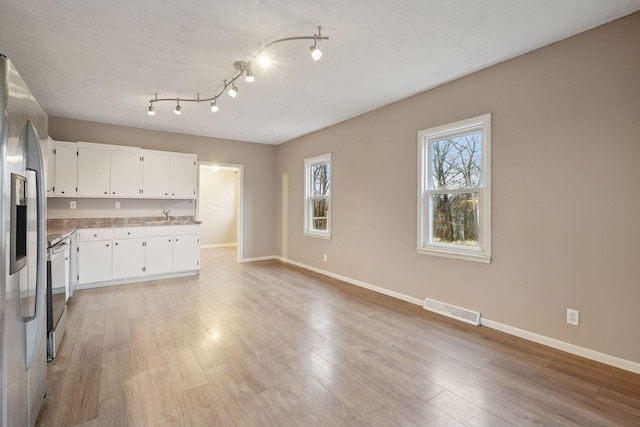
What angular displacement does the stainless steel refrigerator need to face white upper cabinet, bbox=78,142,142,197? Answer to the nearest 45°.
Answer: approximately 90° to its left

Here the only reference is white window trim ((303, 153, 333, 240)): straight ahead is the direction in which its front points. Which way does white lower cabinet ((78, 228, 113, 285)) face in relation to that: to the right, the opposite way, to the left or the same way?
to the left

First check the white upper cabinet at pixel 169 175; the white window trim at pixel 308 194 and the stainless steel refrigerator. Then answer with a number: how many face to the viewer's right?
1

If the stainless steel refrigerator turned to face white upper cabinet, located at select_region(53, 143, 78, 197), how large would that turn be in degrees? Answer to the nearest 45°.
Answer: approximately 90° to its left

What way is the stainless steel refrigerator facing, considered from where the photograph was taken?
facing to the right of the viewer

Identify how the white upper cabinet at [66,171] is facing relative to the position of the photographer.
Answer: facing the viewer

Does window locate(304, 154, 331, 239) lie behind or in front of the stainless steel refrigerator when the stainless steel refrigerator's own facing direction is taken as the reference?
in front

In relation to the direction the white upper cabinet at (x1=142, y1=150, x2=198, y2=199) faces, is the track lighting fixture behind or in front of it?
in front

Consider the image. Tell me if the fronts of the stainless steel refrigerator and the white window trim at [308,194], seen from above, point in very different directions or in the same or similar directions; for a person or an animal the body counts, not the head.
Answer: very different directions

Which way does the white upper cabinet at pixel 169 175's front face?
toward the camera

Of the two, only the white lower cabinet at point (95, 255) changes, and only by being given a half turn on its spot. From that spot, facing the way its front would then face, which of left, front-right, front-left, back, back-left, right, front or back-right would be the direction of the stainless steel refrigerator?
back

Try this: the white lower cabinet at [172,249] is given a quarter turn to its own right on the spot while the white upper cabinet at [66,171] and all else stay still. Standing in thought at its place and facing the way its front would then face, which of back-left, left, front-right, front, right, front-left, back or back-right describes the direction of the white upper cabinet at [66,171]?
front

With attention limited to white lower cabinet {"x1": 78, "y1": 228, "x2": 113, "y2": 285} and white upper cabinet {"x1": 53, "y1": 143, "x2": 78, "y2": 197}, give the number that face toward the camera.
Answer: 2

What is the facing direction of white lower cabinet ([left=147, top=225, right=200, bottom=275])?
toward the camera
